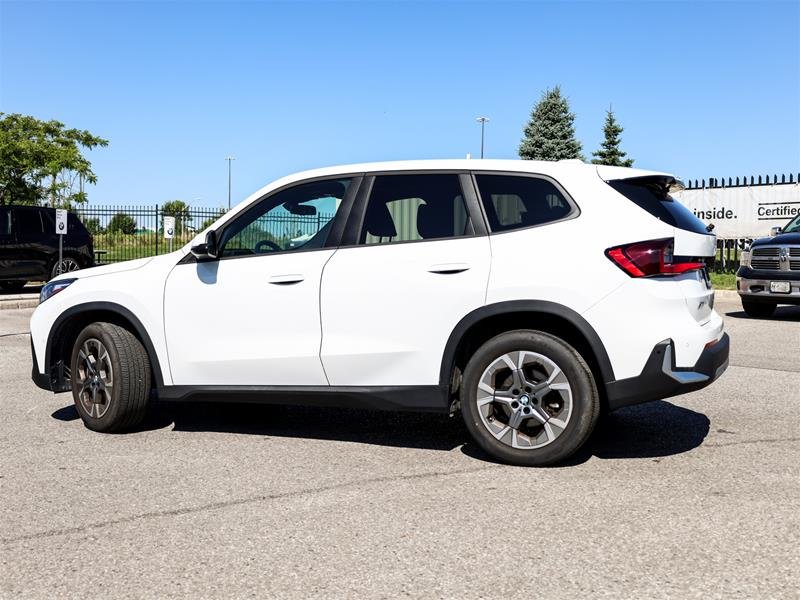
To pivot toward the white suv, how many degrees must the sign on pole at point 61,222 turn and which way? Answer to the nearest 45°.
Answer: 0° — it already faces it

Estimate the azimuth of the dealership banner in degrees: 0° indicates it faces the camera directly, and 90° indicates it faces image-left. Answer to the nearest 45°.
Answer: approximately 0°

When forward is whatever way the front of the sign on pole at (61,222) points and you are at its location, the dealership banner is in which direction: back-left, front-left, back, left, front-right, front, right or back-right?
left

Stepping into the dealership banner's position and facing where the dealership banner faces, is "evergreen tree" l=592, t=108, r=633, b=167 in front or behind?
behind

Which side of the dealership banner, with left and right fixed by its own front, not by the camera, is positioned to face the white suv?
front

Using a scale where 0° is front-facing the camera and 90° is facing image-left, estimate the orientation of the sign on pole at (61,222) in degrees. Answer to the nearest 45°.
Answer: approximately 0°

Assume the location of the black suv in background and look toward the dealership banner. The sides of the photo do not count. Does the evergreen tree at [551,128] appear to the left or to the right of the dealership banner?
left

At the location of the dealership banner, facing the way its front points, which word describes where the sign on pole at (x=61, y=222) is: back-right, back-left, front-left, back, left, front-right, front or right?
front-right

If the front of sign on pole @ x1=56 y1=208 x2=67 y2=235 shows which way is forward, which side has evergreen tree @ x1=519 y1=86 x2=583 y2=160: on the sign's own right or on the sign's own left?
on the sign's own left

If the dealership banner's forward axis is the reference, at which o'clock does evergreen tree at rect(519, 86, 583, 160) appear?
The evergreen tree is roughly at 5 o'clock from the dealership banner.

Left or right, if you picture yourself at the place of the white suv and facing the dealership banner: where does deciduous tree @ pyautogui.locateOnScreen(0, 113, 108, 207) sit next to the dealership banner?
left

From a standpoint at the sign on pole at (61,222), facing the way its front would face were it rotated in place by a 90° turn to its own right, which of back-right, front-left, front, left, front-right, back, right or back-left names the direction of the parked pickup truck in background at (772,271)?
back-left

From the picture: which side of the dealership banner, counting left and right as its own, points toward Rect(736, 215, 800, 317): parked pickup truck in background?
front

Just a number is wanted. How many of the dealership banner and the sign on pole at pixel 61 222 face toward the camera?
2

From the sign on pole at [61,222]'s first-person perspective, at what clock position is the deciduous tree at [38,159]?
The deciduous tree is roughly at 6 o'clock from the sign on pole.
